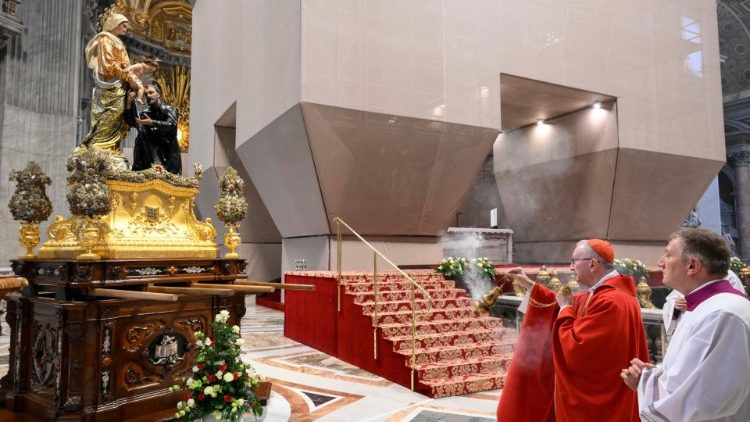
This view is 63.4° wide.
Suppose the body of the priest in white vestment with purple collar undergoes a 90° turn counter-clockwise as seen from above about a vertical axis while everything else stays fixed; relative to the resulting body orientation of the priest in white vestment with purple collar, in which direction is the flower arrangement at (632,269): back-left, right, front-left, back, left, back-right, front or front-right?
back

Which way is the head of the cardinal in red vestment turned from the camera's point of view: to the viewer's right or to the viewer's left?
to the viewer's left

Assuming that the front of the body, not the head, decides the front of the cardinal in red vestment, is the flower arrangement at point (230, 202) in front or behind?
in front

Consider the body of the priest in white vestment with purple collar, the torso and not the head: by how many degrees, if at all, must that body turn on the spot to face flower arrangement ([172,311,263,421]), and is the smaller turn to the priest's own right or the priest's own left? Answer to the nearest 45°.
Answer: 0° — they already face it

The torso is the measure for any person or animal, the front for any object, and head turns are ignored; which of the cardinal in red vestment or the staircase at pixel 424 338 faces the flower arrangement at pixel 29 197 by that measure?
the cardinal in red vestment

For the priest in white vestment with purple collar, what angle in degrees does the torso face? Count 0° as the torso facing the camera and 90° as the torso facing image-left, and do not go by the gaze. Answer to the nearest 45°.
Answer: approximately 90°

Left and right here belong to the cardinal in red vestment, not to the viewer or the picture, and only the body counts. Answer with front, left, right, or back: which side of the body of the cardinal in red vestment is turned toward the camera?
left

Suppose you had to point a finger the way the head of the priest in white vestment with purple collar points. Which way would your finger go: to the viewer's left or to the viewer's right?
to the viewer's left
